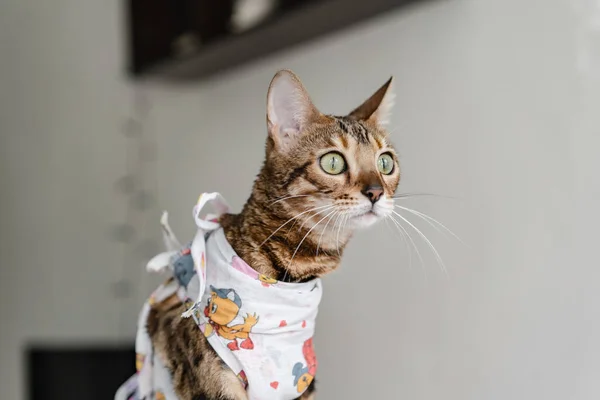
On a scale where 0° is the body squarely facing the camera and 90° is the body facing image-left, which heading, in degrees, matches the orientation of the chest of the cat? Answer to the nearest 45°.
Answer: approximately 315°

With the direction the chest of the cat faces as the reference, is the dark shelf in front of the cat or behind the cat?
behind
